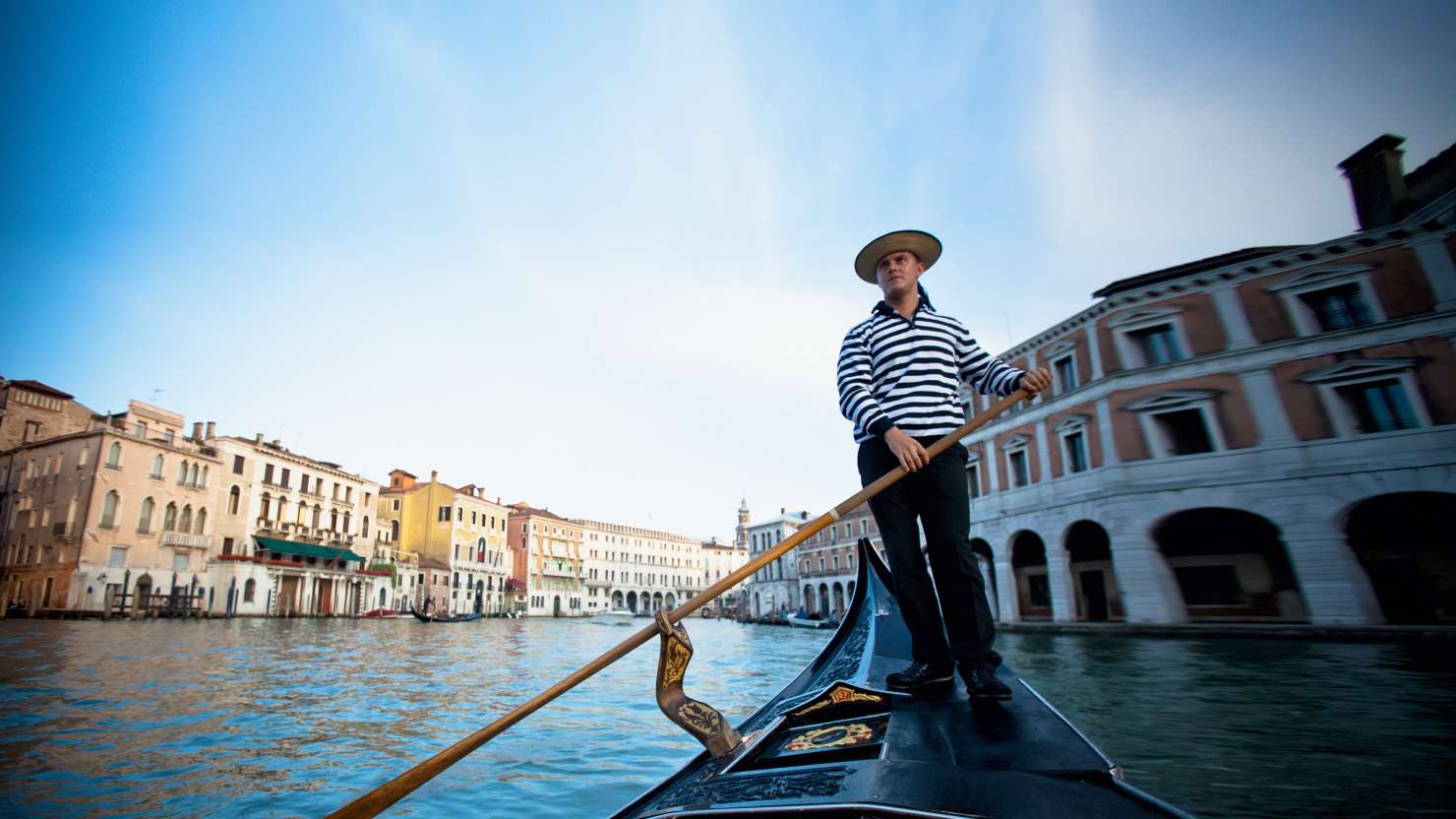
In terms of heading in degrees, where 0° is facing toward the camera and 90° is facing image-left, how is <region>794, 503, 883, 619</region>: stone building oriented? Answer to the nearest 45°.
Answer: approximately 45°

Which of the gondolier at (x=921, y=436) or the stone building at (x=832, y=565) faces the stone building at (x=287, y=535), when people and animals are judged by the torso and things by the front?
the stone building at (x=832, y=565)

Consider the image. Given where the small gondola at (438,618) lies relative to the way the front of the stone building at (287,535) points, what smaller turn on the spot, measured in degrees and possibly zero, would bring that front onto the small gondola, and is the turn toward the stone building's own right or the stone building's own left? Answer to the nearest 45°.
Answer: approximately 45° to the stone building's own left

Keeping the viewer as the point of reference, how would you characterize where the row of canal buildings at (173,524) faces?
facing the viewer and to the right of the viewer

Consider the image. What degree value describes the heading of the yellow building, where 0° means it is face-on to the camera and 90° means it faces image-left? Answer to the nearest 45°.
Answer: approximately 315°

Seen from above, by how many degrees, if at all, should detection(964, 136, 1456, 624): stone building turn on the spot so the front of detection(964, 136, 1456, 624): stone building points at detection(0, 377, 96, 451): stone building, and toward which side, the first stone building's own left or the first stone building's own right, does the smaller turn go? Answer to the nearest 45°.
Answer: approximately 45° to the first stone building's own right

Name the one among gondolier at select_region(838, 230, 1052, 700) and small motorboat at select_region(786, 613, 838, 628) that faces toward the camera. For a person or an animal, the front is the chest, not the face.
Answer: the gondolier

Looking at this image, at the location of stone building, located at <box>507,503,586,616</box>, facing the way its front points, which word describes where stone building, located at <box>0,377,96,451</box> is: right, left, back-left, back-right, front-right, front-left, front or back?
right

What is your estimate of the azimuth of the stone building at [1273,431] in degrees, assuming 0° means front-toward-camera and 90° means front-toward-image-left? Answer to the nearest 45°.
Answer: approximately 45°

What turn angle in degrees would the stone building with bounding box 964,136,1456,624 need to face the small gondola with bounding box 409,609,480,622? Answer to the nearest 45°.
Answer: approximately 45° to its right

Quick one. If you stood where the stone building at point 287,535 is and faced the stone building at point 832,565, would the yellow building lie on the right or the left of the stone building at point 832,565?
left

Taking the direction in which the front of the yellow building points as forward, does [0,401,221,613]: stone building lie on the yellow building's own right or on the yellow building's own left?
on the yellow building's own right

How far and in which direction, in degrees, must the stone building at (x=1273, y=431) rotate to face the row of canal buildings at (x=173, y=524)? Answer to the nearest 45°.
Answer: approximately 45° to its right

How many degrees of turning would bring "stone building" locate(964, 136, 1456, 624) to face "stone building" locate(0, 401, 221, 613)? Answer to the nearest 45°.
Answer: approximately 45° to its right

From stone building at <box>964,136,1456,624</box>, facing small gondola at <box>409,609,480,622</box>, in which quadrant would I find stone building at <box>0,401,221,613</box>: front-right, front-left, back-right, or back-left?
front-left
